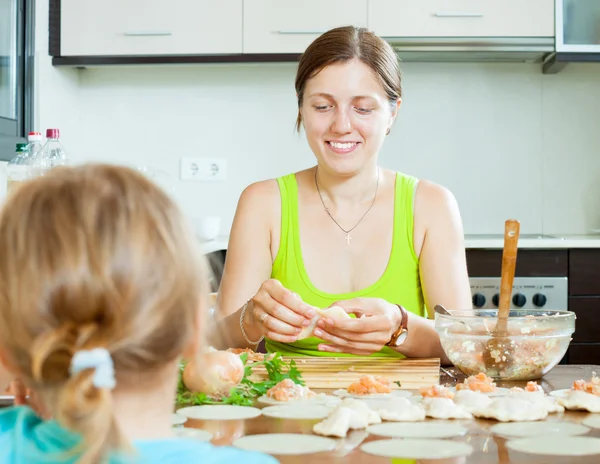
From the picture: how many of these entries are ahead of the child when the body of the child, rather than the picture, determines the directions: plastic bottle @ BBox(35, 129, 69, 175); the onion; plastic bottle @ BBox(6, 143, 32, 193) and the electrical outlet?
4

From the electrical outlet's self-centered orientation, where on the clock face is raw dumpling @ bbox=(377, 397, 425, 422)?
The raw dumpling is roughly at 12 o'clock from the electrical outlet.

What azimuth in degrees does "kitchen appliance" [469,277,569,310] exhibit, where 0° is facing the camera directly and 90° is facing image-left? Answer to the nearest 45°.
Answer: approximately 0°

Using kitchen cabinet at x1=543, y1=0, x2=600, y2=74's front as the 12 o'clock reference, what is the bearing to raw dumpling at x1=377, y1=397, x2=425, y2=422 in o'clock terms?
The raw dumpling is roughly at 12 o'clock from the kitchen cabinet.

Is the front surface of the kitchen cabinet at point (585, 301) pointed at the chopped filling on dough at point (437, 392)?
yes

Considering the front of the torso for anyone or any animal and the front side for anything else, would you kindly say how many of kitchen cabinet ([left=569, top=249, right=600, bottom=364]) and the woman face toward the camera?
2

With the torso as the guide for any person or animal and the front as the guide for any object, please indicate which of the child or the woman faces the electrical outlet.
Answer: the child

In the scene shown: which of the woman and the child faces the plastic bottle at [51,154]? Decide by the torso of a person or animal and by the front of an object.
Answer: the child

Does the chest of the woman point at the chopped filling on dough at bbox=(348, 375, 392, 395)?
yes

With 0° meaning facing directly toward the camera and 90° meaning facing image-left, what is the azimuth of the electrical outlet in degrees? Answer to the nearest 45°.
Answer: approximately 0°

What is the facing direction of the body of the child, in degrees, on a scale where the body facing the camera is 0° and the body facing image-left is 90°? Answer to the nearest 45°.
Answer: approximately 180°
